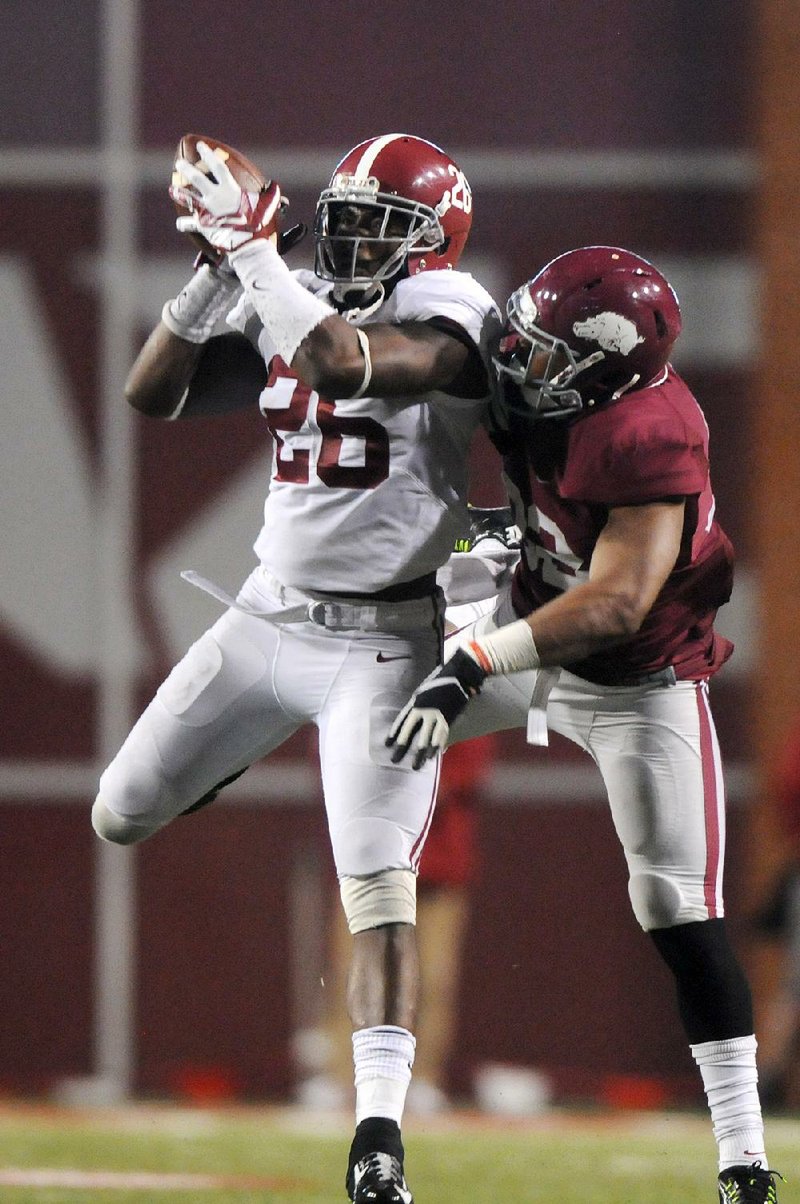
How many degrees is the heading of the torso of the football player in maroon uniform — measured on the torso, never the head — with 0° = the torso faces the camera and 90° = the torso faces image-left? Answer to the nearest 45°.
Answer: approximately 45°

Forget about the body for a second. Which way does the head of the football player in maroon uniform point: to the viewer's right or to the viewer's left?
to the viewer's left
